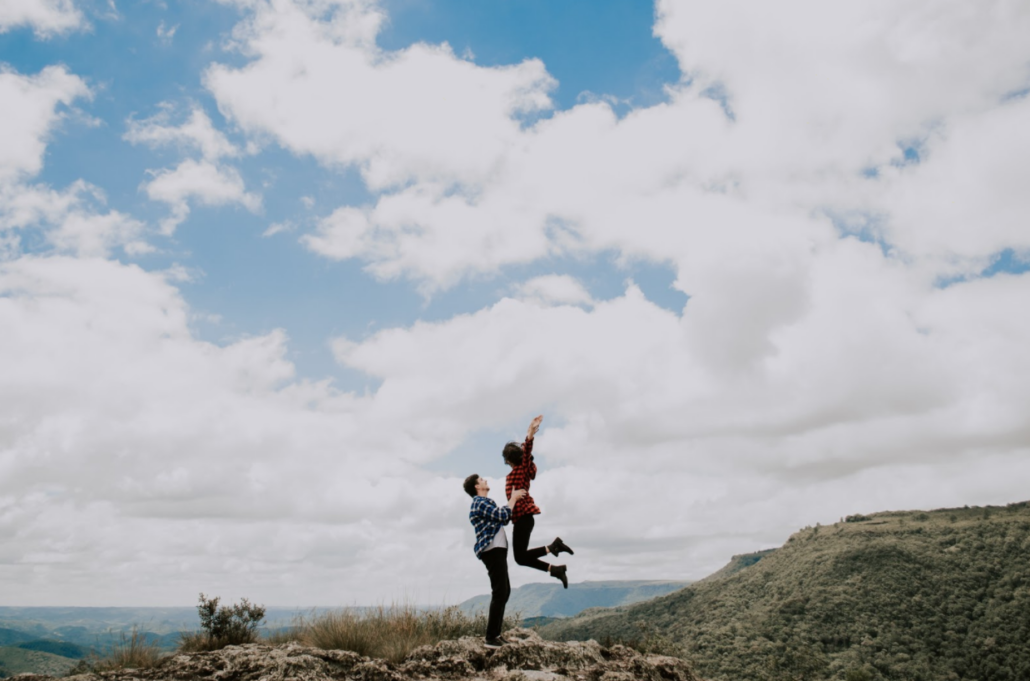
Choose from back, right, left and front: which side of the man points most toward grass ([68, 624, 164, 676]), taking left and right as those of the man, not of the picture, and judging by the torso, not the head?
back

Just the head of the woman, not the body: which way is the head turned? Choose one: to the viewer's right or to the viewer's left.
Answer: to the viewer's left

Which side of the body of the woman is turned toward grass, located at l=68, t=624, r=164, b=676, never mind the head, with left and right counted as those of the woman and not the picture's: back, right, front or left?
front

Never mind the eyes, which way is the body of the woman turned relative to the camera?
to the viewer's left

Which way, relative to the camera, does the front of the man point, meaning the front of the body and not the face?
to the viewer's right

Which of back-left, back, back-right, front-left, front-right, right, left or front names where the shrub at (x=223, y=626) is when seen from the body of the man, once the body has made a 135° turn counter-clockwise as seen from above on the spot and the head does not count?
front
